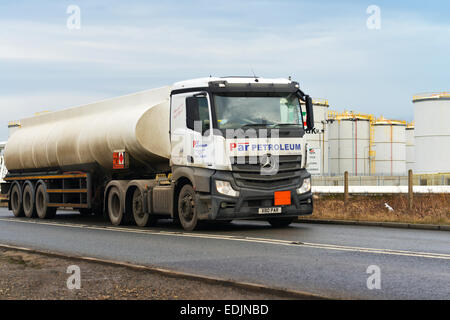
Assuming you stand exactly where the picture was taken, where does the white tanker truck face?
facing the viewer and to the right of the viewer
